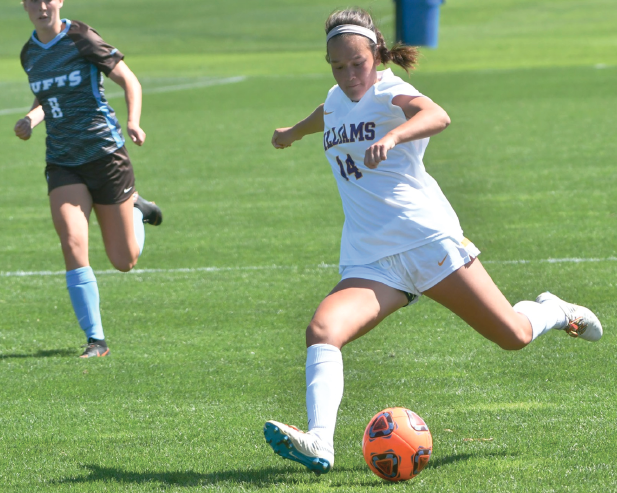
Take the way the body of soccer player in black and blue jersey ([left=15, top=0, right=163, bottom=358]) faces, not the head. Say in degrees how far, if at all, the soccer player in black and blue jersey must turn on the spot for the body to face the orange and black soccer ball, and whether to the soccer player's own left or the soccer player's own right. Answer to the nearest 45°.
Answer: approximately 45° to the soccer player's own left

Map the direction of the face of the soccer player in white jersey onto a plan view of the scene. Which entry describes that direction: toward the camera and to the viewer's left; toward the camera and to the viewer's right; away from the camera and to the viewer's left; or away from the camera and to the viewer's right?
toward the camera and to the viewer's left

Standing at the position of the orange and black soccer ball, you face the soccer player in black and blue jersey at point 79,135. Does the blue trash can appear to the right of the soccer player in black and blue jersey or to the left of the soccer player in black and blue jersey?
right

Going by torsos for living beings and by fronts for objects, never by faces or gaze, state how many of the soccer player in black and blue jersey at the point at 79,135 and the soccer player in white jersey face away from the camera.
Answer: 0

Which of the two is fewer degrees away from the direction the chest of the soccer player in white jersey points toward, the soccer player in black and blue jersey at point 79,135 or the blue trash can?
the soccer player in black and blue jersey

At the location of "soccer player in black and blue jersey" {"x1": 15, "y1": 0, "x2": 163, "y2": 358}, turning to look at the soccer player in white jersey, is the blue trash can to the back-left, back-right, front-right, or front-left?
back-left

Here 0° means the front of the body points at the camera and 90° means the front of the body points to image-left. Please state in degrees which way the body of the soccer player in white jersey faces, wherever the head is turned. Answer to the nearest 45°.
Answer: approximately 45°

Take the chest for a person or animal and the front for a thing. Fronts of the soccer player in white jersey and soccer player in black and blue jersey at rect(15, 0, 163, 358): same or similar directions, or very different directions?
same or similar directions

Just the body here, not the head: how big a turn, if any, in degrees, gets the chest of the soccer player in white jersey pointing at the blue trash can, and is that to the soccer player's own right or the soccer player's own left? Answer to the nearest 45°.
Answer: approximately 135° to the soccer player's own right

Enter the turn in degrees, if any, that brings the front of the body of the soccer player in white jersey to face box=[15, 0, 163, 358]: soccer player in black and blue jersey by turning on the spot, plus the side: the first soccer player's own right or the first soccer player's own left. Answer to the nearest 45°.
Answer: approximately 90° to the first soccer player's own right
